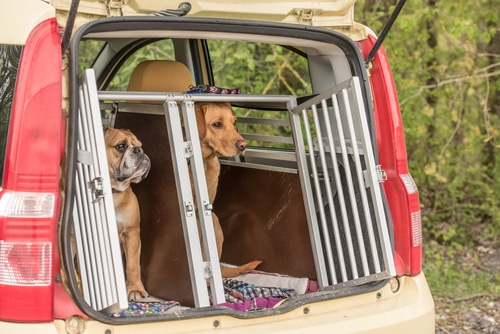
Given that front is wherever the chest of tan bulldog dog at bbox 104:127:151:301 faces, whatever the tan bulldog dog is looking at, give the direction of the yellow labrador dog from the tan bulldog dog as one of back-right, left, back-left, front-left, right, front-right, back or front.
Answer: front-left

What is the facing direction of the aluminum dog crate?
toward the camera
